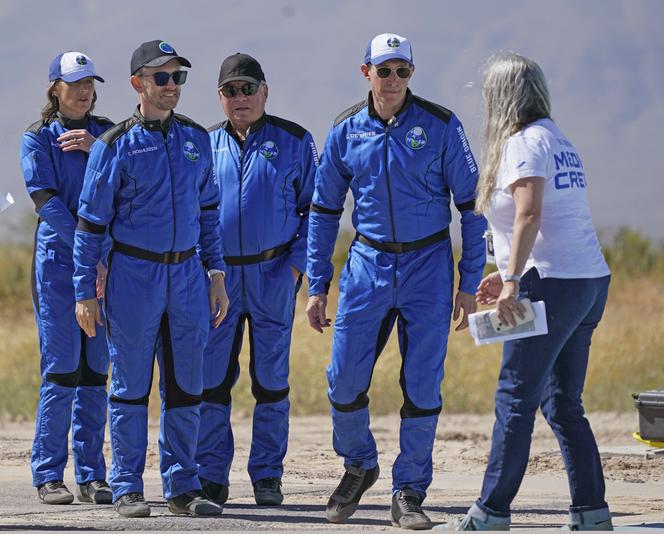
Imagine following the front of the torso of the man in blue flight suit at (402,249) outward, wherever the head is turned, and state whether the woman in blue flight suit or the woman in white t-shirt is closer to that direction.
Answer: the woman in white t-shirt

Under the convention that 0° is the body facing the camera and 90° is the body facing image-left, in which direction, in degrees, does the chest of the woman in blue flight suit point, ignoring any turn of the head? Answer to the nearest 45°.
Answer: approximately 315°

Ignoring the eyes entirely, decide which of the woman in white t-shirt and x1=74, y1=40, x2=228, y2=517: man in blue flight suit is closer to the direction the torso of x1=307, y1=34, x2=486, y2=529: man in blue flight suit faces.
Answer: the woman in white t-shirt

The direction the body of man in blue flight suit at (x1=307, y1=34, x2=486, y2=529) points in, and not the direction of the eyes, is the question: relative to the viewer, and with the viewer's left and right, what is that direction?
facing the viewer

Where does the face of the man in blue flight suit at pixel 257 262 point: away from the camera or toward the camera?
toward the camera

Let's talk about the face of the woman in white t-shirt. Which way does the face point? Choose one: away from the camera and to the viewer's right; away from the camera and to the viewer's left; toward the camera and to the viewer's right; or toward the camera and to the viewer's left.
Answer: away from the camera and to the viewer's left

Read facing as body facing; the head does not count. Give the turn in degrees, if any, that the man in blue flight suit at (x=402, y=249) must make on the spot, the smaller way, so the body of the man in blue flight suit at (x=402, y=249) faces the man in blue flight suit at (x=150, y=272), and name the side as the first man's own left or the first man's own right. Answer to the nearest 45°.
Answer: approximately 90° to the first man's own right

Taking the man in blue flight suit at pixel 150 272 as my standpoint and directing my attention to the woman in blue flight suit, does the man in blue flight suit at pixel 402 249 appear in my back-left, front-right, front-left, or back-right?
back-right

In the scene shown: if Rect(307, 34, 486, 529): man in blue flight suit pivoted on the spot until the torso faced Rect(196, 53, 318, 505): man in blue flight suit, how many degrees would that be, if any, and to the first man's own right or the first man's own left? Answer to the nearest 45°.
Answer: approximately 135° to the first man's own right

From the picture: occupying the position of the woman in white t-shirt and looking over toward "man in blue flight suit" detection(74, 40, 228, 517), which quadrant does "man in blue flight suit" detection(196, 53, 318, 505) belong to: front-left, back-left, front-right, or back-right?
front-right

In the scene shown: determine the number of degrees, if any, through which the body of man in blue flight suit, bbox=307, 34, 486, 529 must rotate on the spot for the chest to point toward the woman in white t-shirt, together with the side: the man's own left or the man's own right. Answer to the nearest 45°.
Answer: approximately 45° to the man's own left

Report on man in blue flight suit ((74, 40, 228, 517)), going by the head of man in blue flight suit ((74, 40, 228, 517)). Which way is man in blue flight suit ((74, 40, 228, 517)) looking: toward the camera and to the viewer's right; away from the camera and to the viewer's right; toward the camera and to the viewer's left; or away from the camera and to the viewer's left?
toward the camera and to the viewer's right

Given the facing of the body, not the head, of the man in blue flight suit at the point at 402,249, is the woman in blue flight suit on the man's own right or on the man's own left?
on the man's own right
